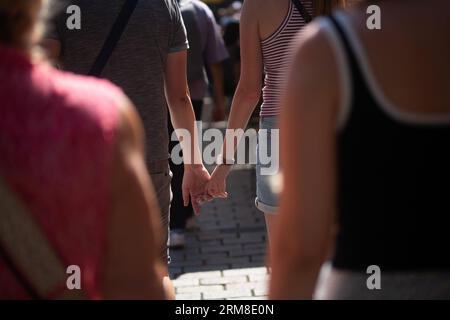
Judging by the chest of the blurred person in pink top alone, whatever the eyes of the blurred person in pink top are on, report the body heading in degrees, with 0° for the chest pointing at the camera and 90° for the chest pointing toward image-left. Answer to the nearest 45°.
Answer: approximately 180°

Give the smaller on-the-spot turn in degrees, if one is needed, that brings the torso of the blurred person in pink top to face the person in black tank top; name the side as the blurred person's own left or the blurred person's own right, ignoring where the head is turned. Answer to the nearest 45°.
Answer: approximately 90° to the blurred person's own right

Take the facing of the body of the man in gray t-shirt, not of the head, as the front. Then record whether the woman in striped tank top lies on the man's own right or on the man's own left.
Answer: on the man's own right

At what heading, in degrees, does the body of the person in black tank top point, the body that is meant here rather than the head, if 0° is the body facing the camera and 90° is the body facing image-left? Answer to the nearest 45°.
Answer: approximately 180°

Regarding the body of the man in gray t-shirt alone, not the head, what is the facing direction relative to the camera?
away from the camera

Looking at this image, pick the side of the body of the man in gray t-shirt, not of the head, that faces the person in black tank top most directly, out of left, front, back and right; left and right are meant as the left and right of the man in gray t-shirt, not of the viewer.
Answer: back

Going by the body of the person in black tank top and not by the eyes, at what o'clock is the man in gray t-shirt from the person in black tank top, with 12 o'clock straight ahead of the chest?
The man in gray t-shirt is roughly at 11 o'clock from the person in black tank top.
